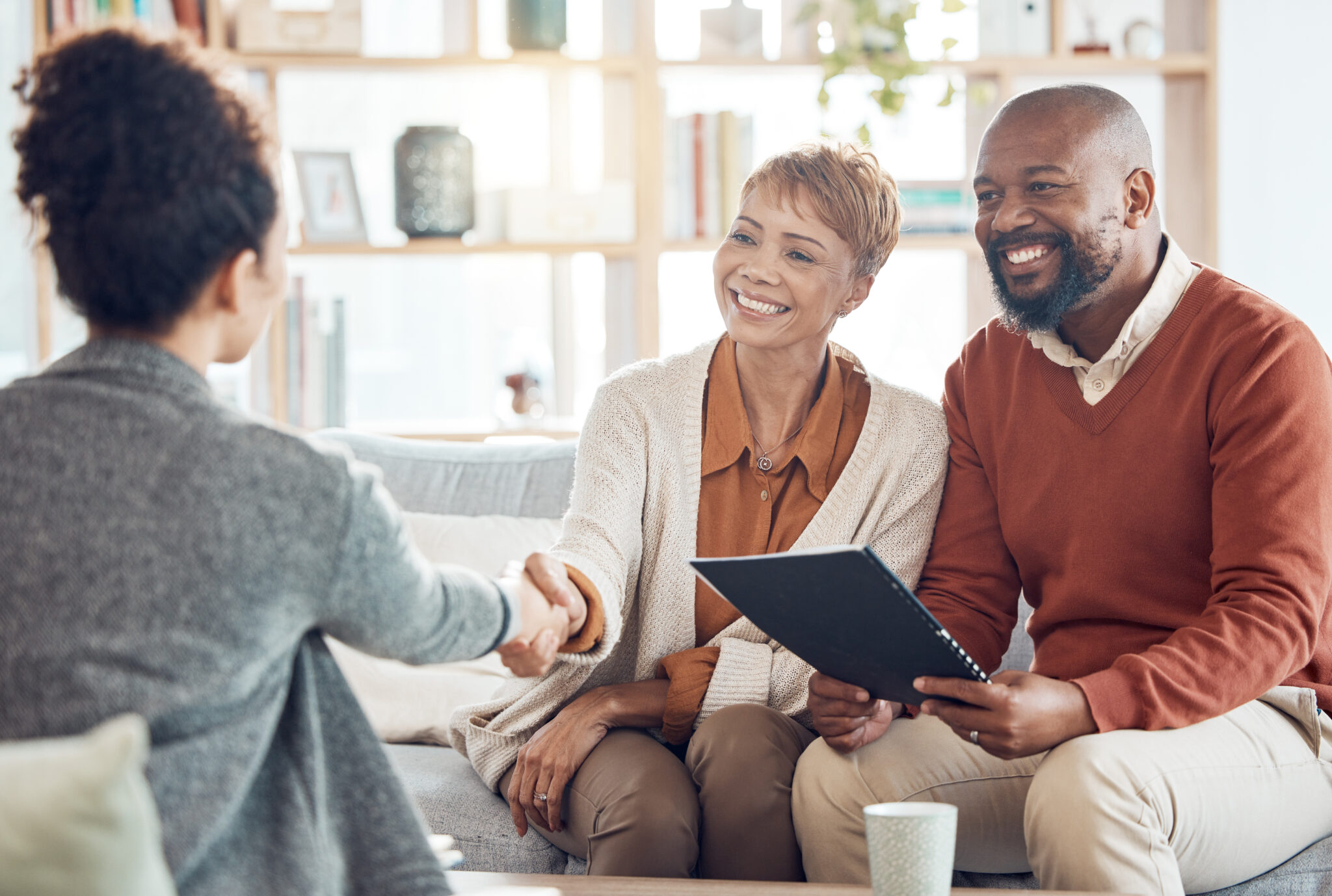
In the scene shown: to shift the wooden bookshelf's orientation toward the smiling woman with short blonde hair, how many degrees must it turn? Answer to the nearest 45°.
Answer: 0° — it already faces them

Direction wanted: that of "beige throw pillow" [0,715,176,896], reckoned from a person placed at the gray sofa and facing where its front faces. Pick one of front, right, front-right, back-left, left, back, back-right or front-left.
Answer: front

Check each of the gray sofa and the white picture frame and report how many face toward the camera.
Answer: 2

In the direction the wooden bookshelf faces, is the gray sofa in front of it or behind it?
in front

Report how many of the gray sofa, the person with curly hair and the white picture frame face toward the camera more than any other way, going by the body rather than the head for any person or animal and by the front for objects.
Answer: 2

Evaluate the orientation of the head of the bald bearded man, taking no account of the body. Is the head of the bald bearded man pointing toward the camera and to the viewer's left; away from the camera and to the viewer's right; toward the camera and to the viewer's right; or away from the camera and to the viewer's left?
toward the camera and to the viewer's left

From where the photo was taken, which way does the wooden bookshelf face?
toward the camera

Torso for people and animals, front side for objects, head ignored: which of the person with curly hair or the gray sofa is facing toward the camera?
the gray sofa

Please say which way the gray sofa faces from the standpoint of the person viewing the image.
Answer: facing the viewer

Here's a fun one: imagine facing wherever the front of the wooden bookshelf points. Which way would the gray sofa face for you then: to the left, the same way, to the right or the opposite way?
the same way

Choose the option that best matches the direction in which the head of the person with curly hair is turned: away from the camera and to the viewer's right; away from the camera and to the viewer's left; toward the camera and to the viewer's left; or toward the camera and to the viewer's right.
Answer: away from the camera and to the viewer's right

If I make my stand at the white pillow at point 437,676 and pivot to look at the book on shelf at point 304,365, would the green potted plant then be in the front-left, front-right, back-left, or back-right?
front-right

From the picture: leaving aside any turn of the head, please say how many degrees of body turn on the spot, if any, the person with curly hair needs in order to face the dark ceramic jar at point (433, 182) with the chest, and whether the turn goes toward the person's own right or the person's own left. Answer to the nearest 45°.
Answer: approximately 45° to the person's own left

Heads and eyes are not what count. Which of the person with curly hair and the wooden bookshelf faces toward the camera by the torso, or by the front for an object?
the wooden bookshelf

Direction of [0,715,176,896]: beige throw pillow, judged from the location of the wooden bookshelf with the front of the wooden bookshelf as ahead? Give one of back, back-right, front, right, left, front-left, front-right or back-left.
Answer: front

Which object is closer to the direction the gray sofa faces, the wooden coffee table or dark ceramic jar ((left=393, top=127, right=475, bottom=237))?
the wooden coffee table

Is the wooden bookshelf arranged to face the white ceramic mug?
yes

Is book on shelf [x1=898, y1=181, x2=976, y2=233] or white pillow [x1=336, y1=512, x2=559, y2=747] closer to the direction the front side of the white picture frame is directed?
the white pillow

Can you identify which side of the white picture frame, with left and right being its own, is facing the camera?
front
